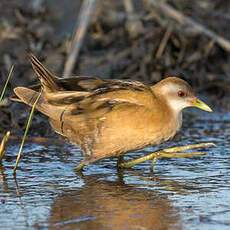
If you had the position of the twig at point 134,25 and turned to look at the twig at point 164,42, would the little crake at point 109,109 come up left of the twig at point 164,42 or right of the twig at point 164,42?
right

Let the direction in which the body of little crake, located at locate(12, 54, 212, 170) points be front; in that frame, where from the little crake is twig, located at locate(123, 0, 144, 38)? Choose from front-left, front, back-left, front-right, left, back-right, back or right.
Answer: left

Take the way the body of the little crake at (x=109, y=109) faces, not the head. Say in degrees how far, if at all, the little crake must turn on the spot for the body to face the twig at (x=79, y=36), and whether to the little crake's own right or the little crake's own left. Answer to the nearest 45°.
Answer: approximately 90° to the little crake's own left

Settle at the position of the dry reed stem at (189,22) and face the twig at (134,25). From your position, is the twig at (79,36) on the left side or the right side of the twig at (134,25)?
left

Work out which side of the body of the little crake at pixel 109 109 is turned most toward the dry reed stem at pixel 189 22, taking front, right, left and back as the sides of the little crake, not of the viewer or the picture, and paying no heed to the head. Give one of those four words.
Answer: left

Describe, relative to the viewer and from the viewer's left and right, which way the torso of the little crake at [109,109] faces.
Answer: facing to the right of the viewer

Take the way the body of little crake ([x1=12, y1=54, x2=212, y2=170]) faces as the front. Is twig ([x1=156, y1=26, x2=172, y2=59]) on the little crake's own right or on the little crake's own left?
on the little crake's own left
